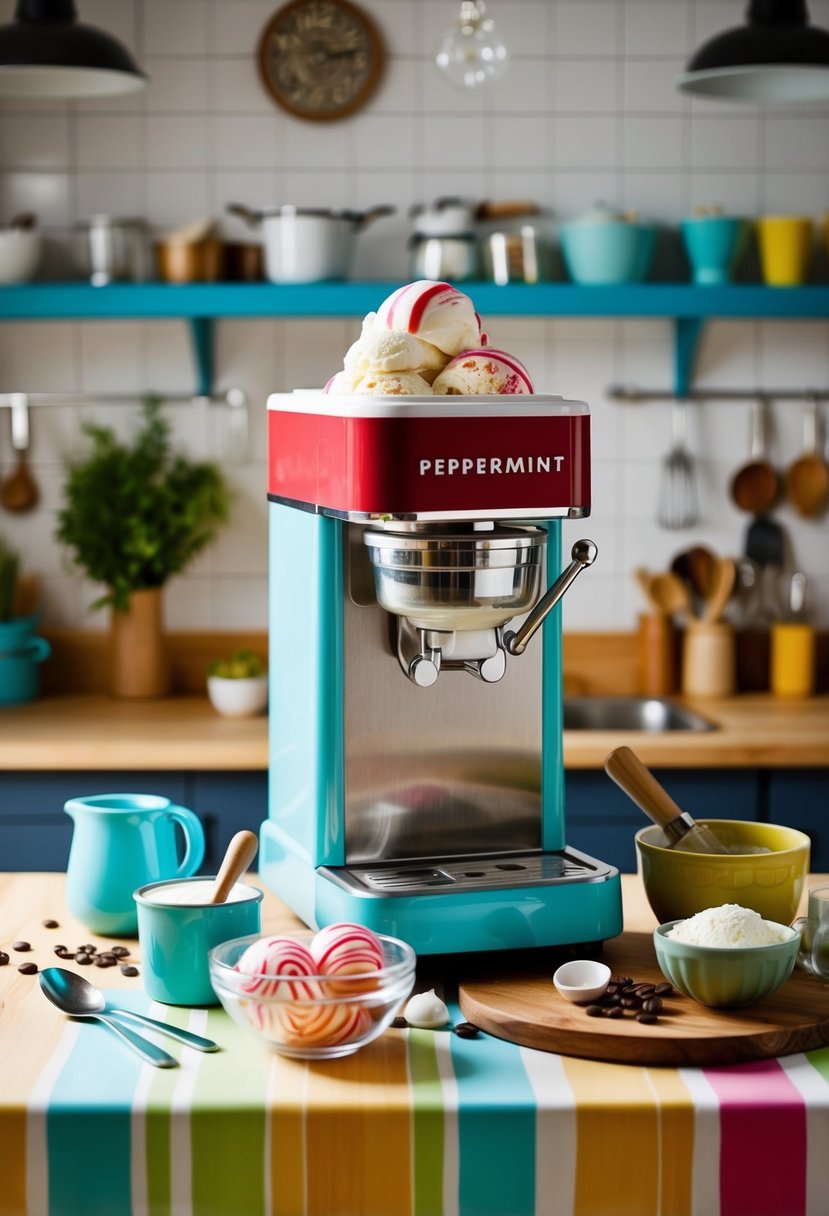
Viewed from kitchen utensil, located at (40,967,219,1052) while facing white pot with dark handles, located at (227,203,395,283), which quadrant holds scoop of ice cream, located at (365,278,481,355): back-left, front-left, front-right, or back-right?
front-right

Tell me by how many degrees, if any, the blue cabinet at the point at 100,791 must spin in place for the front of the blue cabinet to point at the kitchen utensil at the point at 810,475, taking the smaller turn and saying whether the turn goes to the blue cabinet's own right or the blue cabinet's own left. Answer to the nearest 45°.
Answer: approximately 90° to the blue cabinet's own left

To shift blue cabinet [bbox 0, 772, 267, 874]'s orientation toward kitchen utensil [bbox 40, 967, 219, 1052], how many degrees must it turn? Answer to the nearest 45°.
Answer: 0° — it already faces it

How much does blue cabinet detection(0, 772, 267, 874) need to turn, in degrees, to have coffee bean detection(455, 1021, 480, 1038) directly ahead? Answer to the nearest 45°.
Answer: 0° — it already faces it

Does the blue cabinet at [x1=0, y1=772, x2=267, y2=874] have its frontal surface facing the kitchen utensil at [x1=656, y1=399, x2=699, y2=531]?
no

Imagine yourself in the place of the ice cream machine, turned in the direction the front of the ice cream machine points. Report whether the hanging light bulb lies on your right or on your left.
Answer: on your left

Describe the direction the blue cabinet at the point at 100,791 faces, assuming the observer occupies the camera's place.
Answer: facing the viewer

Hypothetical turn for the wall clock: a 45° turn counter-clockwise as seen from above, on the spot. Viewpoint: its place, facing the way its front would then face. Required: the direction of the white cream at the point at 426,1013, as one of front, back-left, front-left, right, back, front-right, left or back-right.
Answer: front-right

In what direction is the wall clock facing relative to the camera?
toward the camera

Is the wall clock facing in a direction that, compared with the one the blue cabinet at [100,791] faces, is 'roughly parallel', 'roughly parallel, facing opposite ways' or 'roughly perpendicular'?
roughly parallel

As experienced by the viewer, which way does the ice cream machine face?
facing the viewer and to the right of the viewer

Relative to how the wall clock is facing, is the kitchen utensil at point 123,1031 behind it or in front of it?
in front

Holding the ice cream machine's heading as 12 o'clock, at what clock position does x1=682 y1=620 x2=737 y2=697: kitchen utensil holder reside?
The kitchen utensil holder is roughly at 8 o'clock from the ice cream machine.

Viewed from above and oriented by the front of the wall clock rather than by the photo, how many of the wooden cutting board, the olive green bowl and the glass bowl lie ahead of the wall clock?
3

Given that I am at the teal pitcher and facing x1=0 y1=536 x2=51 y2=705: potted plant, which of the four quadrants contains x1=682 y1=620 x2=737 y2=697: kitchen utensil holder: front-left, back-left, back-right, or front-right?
front-right
